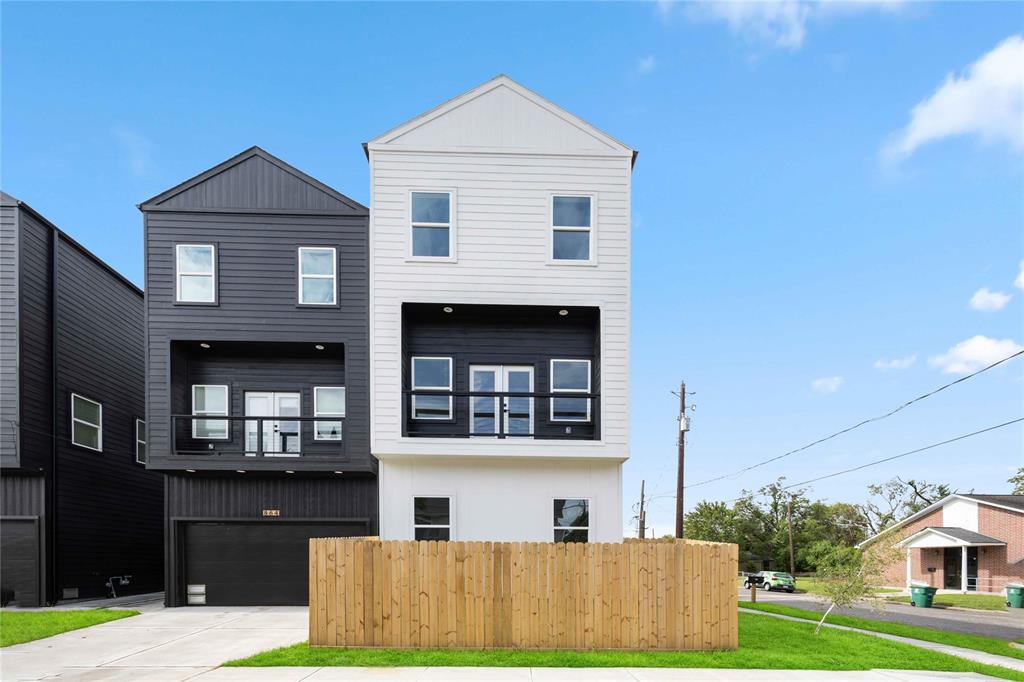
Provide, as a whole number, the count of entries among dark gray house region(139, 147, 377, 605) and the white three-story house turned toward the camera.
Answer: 2

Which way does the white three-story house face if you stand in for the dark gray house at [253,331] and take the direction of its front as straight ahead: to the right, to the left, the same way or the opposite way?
the same way

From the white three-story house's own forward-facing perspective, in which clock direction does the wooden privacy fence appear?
The wooden privacy fence is roughly at 12 o'clock from the white three-story house.

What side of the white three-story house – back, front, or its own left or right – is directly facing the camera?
front

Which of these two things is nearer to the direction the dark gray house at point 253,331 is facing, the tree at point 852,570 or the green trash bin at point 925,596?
the tree

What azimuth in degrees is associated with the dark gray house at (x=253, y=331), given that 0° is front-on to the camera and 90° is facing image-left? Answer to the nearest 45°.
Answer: approximately 0°

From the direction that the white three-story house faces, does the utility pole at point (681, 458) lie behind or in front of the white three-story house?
behind
